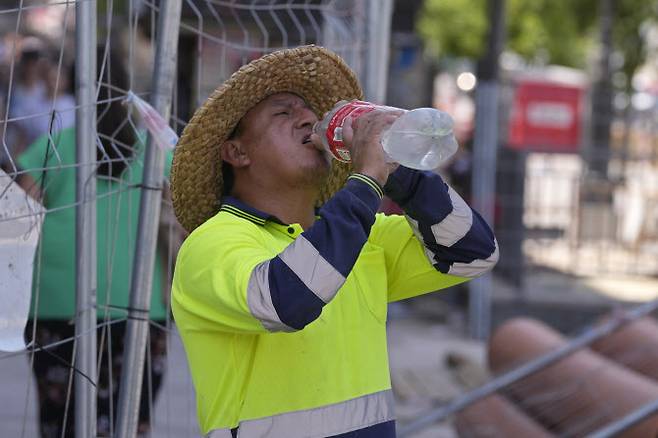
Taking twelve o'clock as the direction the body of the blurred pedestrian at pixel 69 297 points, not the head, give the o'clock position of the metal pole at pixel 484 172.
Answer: The metal pole is roughly at 1 o'clock from the blurred pedestrian.

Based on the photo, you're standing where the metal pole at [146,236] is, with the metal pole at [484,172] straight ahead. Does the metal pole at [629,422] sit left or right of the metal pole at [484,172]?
right

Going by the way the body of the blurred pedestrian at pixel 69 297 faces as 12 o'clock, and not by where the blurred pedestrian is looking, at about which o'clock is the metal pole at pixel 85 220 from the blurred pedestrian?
The metal pole is roughly at 6 o'clock from the blurred pedestrian.

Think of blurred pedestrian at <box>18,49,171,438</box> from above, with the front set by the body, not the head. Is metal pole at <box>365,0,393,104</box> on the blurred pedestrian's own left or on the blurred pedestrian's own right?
on the blurred pedestrian's own right

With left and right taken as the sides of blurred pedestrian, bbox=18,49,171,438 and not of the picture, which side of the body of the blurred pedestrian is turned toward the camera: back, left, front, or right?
back

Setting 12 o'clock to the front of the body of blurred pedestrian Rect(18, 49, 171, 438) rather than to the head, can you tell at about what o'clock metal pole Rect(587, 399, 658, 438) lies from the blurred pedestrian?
The metal pole is roughly at 3 o'clock from the blurred pedestrian.

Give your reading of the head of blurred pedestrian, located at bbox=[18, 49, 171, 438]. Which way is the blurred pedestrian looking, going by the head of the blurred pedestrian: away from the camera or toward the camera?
away from the camera
